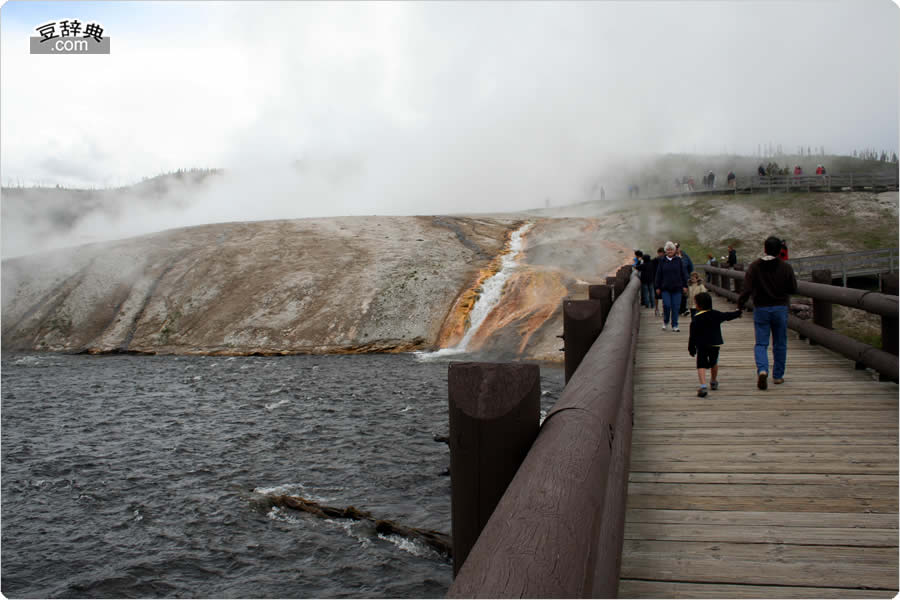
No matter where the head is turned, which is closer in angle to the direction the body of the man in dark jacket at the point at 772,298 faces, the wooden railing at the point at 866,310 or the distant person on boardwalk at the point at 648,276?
the distant person on boardwalk

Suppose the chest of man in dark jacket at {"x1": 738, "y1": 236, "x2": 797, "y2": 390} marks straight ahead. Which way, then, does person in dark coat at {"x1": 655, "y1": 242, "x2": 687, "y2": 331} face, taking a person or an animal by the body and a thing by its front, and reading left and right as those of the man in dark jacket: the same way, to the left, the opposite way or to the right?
the opposite way

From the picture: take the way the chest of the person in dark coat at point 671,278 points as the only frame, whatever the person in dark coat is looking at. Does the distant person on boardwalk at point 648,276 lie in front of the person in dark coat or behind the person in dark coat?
behind

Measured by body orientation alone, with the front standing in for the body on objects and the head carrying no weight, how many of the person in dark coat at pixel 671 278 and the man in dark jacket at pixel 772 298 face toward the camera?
1

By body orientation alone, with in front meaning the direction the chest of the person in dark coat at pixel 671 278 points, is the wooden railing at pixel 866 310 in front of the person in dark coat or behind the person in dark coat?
in front

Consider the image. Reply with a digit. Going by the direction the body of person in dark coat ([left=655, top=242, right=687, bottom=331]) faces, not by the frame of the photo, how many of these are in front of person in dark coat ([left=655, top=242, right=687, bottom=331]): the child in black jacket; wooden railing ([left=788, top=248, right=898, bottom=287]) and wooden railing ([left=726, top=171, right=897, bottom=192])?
1

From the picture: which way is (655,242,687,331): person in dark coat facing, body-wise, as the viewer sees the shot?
toward the camera

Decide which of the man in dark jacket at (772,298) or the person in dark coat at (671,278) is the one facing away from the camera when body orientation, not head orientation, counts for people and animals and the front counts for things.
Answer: the man in dark jacket

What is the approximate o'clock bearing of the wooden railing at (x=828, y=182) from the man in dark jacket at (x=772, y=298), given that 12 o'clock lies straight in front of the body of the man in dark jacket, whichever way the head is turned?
The wooden railing is roughly at 12 o'clock from the man in dark jacket.

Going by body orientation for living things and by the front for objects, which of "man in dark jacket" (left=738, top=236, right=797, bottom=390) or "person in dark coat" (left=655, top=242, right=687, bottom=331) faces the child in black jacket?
the person in dark coat

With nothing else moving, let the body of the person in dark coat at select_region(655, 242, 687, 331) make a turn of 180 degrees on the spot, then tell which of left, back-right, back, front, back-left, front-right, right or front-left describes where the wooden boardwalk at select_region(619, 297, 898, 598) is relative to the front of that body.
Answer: back

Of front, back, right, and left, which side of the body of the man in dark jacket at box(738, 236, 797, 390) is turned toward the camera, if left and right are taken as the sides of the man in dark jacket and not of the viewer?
back

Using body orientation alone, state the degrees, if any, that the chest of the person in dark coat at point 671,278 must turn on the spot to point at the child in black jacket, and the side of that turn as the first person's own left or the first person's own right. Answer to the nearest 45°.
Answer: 0° — they already face them

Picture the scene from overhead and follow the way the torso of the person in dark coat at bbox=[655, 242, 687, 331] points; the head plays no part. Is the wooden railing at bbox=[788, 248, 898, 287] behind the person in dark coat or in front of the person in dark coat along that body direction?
behind
